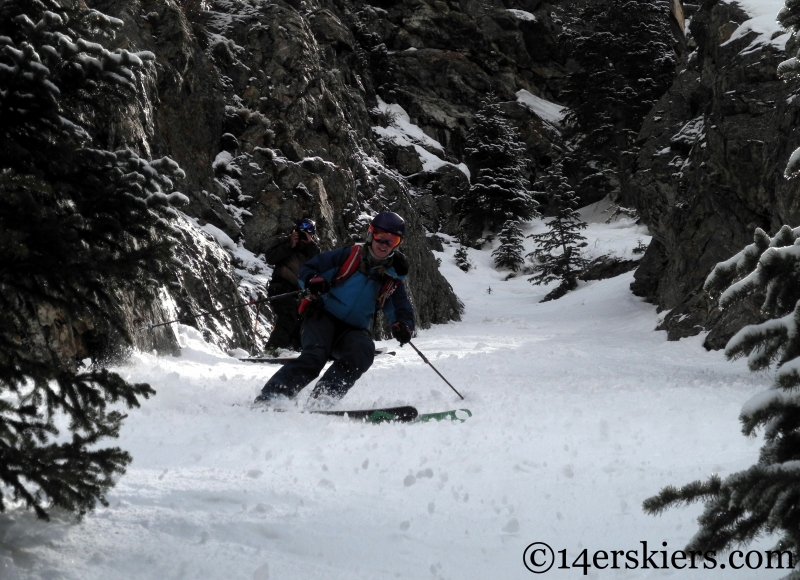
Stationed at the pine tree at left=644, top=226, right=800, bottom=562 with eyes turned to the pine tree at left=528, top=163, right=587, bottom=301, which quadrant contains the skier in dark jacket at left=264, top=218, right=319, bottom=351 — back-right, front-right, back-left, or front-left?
front-left

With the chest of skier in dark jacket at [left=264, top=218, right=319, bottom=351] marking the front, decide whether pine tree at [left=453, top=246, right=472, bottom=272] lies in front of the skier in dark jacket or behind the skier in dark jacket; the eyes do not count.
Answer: behind

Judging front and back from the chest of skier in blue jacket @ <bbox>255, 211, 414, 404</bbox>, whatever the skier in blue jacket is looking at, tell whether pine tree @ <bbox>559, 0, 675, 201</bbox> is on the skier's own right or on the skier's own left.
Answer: on the skier's own left

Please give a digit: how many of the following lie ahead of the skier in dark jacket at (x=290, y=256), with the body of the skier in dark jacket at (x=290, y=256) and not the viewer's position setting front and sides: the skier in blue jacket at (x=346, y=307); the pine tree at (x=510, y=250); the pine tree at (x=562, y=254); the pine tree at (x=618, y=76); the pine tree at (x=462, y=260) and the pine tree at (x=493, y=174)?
1

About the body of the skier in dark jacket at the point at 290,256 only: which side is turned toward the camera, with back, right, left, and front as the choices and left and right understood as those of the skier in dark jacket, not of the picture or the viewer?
front

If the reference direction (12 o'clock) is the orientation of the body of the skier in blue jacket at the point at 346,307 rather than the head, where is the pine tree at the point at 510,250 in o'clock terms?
The pine tree is roughly at 8 o'clock from the skier in blue jacket.
